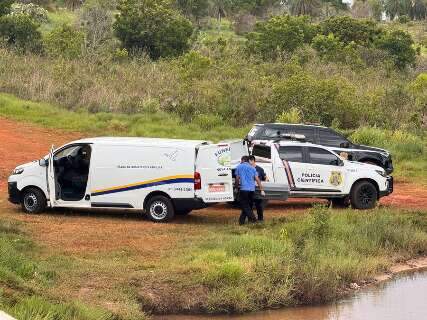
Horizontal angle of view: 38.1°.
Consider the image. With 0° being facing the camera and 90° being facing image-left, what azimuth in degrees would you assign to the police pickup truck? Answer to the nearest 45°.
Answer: approximately 270°

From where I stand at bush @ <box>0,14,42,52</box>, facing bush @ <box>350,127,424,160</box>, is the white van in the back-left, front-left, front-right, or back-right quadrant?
front-right

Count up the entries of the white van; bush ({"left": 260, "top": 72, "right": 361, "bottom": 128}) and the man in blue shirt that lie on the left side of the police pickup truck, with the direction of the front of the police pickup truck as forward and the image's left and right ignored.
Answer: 1

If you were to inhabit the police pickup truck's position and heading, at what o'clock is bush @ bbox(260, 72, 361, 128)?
The bush is roughly at 9 o'clock from the police pickup truck.

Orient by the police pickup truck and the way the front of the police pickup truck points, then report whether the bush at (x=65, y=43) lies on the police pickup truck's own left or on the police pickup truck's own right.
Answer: on the police pickup truck's own left

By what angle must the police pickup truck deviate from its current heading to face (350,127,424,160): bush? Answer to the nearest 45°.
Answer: approximately 90° to its left

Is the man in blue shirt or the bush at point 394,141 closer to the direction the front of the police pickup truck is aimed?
the bush

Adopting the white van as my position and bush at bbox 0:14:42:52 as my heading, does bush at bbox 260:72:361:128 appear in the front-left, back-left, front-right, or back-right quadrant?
front-right

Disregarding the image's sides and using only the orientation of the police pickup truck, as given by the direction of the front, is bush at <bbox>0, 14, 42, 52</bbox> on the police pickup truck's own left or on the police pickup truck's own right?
on the police pickup truck's own left

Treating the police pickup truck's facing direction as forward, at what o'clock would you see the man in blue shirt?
The man in blue shirt is roughly at 4 o'clock from the police pickup truck.

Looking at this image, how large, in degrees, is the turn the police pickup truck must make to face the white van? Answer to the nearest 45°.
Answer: approximately 135° to its right

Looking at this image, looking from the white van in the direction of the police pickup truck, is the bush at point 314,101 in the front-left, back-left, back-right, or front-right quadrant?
front-left
